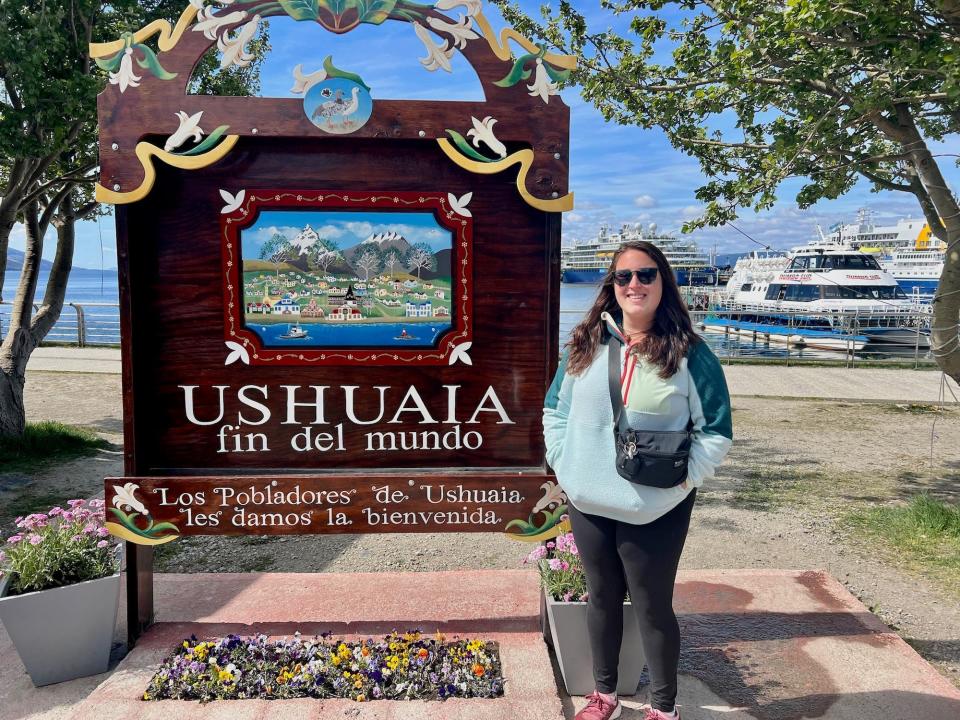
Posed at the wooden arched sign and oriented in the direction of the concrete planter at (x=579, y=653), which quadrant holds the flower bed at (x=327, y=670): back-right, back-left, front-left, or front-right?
front-right

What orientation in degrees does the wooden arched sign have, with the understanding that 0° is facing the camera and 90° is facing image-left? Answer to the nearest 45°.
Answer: approximately 0°

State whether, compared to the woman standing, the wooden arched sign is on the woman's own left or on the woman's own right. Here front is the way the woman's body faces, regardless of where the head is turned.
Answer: on the woman's own right

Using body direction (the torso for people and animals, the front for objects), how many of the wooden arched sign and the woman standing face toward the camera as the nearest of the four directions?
2

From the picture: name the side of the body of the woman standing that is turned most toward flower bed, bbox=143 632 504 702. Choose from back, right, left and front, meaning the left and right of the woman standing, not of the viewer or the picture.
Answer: right

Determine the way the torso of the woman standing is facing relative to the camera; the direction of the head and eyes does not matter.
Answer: toward the camera

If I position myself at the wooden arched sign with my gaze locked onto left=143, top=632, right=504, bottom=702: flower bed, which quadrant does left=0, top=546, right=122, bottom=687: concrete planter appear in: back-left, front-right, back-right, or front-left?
front-right

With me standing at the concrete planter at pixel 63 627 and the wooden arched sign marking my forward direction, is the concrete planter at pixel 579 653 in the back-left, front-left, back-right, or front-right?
front-right

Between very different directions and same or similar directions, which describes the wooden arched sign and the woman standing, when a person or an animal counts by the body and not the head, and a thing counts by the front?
same or similar directions

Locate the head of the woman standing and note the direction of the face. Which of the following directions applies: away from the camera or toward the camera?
toward the camera

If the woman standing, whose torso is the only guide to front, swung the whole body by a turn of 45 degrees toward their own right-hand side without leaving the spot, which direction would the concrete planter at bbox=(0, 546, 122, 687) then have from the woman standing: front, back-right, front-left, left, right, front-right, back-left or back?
front-right
